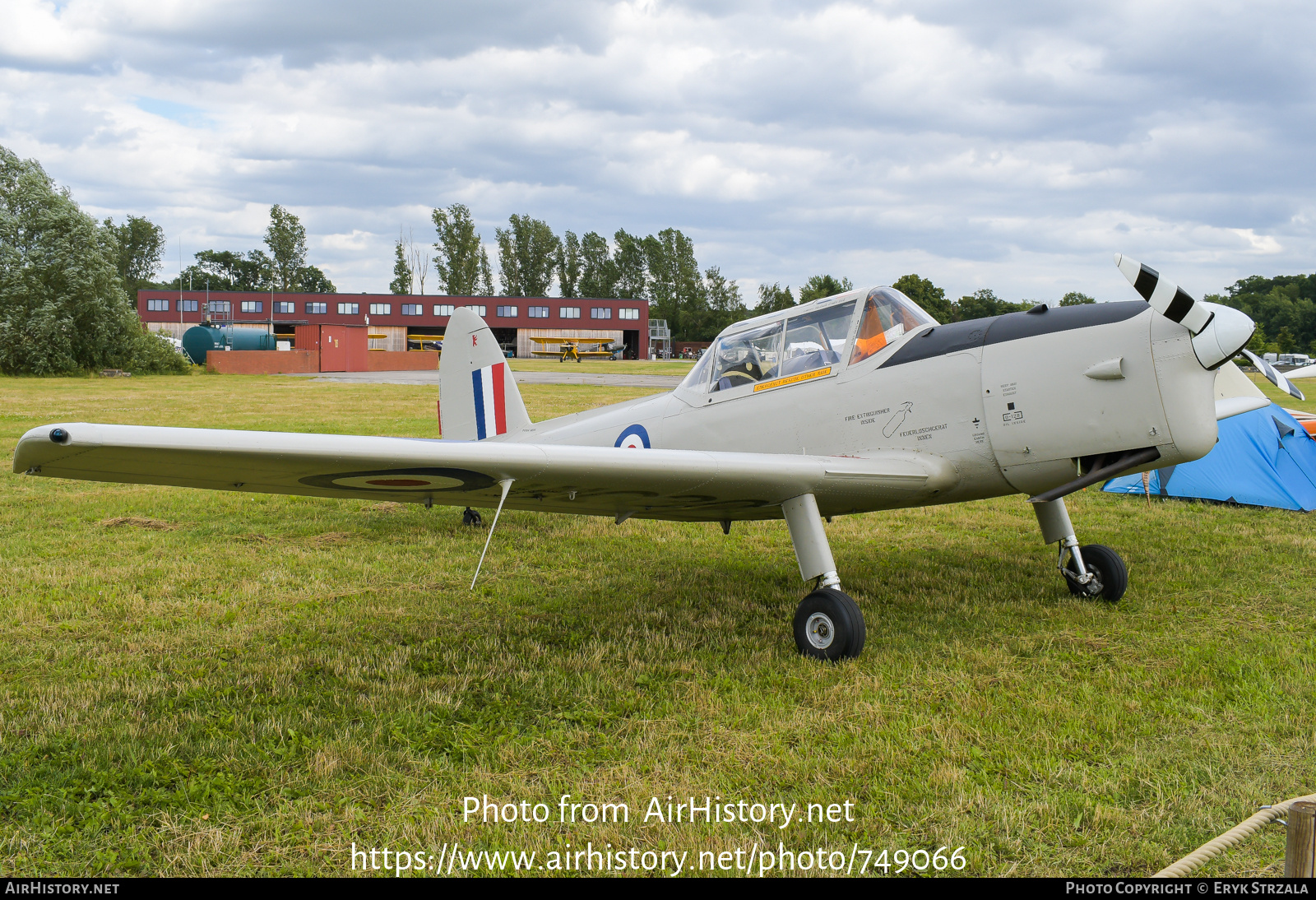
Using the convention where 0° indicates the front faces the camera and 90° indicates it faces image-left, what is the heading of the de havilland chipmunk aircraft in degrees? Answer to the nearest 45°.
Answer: approximately 315°

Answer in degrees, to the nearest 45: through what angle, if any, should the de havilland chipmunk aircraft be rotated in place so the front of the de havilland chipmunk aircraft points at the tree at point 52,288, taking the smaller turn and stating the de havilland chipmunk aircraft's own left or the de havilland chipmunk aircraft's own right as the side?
approximately 180°

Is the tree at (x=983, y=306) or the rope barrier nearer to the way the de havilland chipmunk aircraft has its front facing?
the rope barrier

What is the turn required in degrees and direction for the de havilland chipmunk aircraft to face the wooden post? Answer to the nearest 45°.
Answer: approximately 45° to its right

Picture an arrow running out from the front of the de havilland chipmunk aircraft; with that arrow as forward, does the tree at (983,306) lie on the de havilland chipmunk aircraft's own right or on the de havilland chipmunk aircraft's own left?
on the de havilland chipmunk aircraft's own left
